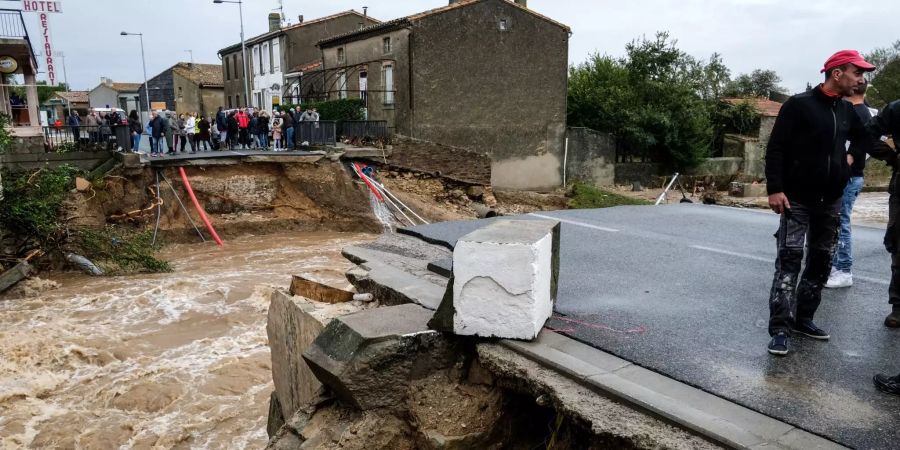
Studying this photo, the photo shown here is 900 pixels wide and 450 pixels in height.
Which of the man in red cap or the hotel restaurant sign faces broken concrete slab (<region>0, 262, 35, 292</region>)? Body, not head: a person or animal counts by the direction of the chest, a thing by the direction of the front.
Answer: the hotel restaurant sign

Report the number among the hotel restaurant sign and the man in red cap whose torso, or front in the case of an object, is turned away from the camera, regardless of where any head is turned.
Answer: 0

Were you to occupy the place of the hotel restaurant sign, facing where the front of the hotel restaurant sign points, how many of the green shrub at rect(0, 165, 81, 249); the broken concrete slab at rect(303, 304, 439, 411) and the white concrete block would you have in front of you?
3

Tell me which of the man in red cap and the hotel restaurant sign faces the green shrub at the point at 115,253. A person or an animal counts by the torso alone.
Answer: the hotel restaurant sign

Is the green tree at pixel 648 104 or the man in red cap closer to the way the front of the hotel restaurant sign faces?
the man in red cap

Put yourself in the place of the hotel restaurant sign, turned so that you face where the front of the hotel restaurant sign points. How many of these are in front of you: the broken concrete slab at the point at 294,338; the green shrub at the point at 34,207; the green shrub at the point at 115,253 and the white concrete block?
4

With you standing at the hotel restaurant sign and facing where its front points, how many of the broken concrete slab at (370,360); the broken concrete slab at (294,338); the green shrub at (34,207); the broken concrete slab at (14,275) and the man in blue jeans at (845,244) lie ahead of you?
5

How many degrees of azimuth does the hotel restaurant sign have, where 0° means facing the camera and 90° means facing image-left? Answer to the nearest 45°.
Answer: approximately 0°

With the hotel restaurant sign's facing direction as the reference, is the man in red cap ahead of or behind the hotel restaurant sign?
ahead

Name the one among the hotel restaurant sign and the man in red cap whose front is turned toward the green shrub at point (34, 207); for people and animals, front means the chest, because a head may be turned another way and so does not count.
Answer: the hotel restaurant sign

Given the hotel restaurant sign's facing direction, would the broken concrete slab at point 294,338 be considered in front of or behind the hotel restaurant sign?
in front

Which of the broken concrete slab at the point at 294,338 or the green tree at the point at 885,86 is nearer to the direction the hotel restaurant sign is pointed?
the broken concrete slab
